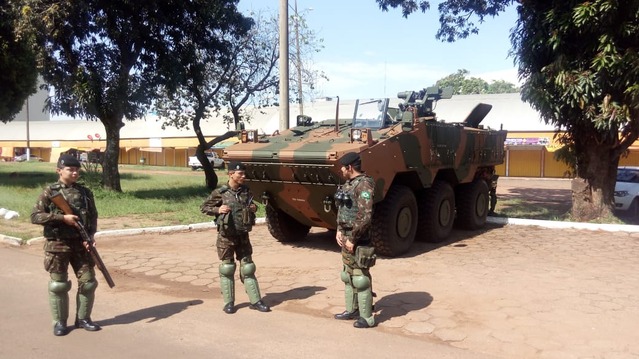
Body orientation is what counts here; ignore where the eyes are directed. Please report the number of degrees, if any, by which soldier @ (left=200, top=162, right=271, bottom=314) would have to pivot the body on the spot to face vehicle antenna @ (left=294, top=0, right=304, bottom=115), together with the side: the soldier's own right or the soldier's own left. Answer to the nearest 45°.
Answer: approximately 135° to the soldier's own left

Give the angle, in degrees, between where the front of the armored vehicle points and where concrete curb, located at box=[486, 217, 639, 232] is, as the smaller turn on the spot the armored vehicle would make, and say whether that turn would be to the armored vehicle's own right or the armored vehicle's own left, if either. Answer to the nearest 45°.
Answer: approximately 180°

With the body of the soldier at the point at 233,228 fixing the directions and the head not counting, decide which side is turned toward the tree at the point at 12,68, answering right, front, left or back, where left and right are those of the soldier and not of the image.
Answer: back

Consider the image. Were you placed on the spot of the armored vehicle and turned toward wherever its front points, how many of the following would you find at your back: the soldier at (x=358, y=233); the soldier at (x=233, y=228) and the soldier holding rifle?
0

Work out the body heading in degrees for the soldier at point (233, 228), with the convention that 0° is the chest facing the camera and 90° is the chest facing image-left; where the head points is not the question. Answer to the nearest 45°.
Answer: approximately 315°

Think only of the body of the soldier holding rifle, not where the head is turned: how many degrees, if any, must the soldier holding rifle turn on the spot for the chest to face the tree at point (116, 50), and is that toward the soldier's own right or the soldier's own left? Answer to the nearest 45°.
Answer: approximately 135° to the soldier's own left

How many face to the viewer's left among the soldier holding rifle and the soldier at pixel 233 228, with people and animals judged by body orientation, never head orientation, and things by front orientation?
0

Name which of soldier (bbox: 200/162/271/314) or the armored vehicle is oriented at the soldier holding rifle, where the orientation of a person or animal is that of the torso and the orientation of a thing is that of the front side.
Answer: the armored vehicle

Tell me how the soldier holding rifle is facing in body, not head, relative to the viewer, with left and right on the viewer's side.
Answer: facing the viewer and to the right of the viewer

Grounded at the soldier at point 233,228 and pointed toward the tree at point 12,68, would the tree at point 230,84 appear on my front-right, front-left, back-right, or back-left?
front-right

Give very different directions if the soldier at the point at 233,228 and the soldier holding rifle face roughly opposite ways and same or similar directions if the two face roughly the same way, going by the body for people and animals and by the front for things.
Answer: same or similar directions

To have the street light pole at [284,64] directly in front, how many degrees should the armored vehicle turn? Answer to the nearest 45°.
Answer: approximately 90° to its right

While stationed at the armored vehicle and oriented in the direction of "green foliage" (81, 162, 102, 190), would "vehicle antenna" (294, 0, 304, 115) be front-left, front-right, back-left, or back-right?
front-right

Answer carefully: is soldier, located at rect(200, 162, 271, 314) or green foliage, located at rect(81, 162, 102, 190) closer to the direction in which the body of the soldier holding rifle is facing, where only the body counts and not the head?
the soldier

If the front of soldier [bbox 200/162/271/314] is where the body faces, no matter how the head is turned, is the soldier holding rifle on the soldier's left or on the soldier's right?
on the soldier's right

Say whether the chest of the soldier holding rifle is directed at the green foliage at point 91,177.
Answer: no

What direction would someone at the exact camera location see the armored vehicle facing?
facing the viewer and to the left of the viewer
